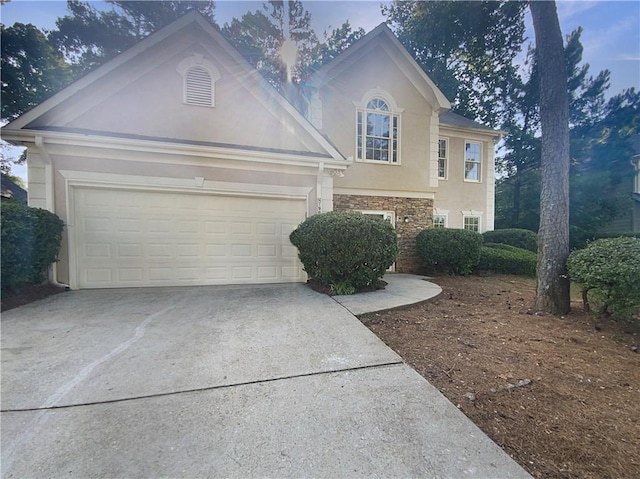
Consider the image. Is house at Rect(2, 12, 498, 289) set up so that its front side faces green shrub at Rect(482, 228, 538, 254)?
no

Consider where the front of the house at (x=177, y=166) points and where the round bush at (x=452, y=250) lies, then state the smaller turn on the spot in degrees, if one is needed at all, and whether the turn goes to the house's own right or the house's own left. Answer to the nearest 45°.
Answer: approximately 90° to the house's own left

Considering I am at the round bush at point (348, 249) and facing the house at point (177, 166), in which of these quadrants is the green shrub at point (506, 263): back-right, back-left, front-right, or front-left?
back-right

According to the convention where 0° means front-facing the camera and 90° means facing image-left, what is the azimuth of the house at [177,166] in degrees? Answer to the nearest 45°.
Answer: approximately 0°

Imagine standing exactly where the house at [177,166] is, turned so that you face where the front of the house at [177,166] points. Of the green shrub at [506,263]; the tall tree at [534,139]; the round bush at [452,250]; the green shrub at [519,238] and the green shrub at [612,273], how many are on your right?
0

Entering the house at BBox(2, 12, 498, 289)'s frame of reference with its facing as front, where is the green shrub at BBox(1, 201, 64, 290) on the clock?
The green shrub is roughly at 2 o'clock from the house.

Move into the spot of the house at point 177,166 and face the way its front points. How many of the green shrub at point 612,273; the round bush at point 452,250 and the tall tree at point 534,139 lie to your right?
0

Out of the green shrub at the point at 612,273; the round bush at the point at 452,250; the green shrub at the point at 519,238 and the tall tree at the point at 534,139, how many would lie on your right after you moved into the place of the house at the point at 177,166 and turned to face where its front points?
0

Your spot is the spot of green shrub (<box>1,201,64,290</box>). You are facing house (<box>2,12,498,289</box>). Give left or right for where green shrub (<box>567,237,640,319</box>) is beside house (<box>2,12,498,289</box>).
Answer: right

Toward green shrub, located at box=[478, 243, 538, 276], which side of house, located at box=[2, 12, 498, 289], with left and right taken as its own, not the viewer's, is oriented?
left

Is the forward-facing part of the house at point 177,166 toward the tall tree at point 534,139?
no

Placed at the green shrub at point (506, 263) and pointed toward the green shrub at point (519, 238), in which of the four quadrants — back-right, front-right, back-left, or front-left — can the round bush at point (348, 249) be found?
back-left

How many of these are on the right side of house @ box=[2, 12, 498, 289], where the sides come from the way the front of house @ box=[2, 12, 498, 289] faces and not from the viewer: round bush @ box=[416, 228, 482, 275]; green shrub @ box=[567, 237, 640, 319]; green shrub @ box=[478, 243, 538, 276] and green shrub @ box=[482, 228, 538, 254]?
0

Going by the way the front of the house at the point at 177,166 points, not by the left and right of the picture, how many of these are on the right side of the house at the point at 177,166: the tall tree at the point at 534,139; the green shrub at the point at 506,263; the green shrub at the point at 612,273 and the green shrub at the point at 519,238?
0

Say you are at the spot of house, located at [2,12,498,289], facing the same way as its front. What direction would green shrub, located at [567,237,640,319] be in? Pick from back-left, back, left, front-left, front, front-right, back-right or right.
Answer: front-left

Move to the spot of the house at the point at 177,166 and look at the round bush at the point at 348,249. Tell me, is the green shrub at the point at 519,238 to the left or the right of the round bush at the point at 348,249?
left
